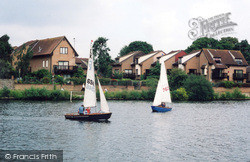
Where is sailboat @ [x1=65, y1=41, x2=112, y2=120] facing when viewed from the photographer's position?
facing to the right of the viewer
